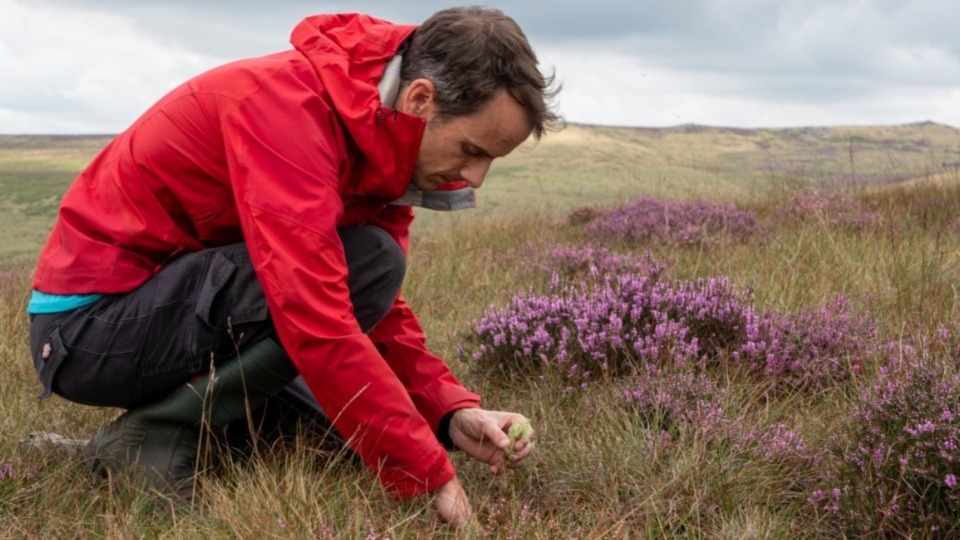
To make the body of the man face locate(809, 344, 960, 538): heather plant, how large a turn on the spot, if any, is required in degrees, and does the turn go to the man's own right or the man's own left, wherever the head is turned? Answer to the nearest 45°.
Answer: approximately 45° to the man's own right

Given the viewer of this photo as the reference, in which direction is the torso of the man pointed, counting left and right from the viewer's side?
facing to the right of the viewer

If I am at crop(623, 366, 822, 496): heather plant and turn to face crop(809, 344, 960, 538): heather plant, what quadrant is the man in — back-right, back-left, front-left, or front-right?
back-right

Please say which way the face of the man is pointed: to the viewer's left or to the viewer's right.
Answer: to the viewer's right

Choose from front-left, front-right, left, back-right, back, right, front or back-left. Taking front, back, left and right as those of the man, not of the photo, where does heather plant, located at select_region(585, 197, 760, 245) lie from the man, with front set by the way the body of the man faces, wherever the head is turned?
front-left

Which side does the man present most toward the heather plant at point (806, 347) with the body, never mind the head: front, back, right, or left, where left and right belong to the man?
front

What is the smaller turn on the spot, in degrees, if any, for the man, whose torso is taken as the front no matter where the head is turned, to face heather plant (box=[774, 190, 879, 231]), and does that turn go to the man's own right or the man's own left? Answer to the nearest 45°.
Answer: approximately 45° to the man's own left

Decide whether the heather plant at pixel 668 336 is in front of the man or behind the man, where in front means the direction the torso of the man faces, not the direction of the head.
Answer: in front
